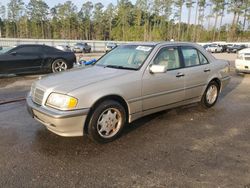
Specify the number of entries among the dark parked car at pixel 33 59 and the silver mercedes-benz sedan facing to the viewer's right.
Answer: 0

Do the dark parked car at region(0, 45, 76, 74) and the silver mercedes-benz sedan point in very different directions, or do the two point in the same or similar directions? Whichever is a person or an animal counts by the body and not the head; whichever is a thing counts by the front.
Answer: same or similar directions

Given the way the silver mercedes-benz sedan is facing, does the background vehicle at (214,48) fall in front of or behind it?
behind

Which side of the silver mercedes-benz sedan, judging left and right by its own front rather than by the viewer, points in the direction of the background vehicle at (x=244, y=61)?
back

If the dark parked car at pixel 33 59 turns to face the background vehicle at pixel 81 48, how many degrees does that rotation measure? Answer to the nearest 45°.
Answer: approximately 90° to its right

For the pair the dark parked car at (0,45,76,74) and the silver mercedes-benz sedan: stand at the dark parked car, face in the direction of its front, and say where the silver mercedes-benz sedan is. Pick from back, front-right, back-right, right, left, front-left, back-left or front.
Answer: left

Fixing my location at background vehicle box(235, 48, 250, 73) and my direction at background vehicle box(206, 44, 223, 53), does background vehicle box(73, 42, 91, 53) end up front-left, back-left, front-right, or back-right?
front-left

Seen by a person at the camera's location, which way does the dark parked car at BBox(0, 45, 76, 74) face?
facing to the left of the viewer

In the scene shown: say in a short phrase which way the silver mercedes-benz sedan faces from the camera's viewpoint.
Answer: facing the viewer and to the left of the viewer

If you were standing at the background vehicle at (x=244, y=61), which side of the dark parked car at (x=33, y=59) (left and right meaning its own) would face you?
back

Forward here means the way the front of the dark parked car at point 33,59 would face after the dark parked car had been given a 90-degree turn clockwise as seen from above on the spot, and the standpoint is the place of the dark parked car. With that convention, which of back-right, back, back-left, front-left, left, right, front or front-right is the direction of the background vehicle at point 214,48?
front-right

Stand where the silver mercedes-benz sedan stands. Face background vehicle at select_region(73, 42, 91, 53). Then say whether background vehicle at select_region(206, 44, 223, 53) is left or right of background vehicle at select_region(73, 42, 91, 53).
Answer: right
